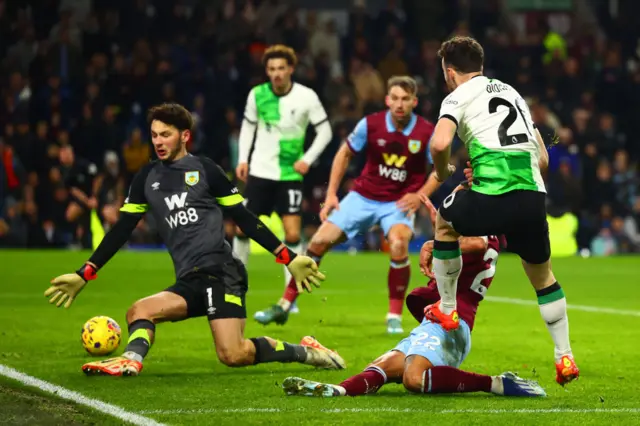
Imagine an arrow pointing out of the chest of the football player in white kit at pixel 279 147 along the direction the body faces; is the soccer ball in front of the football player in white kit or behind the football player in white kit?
in front

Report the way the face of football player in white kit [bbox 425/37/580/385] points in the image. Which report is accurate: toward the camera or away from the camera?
away from the camera

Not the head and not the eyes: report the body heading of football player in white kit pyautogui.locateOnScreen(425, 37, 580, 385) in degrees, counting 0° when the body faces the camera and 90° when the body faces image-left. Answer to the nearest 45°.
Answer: approximately 135°

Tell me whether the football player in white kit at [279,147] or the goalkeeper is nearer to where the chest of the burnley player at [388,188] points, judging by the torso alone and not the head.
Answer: the goalkeeper

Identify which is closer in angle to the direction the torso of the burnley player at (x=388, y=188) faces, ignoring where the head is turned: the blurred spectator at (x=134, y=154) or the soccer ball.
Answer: the soccer ball

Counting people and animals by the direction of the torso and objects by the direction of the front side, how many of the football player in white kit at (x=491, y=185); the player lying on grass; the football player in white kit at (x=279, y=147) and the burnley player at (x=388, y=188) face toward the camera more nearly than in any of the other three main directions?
2
